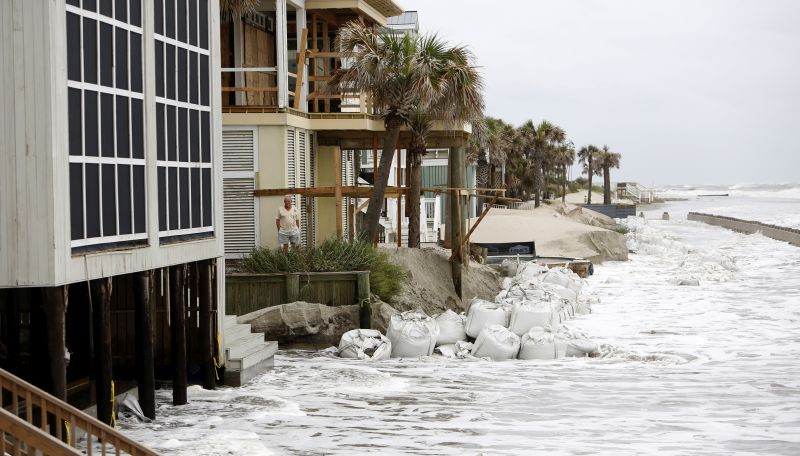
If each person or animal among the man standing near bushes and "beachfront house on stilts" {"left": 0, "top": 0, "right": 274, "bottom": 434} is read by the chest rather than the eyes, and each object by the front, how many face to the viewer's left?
0

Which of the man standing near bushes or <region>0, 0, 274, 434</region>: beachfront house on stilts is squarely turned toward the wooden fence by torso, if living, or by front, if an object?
the man standing near bushes

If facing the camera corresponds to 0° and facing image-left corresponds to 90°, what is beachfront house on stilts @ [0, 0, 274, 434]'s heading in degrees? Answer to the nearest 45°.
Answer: approximately 315°

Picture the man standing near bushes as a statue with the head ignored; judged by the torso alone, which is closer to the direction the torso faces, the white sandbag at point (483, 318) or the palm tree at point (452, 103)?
the white sandbag

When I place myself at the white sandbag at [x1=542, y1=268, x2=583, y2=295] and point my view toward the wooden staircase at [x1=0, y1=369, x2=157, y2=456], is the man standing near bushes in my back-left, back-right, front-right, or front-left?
front-right

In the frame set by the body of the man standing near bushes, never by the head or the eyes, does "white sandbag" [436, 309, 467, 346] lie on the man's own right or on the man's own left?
on the man's own left

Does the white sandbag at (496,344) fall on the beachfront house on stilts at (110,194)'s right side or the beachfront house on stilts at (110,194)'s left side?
on its left

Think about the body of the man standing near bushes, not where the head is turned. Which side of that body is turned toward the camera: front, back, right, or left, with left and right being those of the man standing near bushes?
front

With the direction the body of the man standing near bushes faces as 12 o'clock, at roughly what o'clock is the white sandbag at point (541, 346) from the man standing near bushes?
The white sandbag is roughly at 10 o'clock from the man standing near bushes.

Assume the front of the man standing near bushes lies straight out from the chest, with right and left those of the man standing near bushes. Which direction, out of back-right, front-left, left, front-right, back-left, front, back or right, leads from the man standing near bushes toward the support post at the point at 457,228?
back-left
